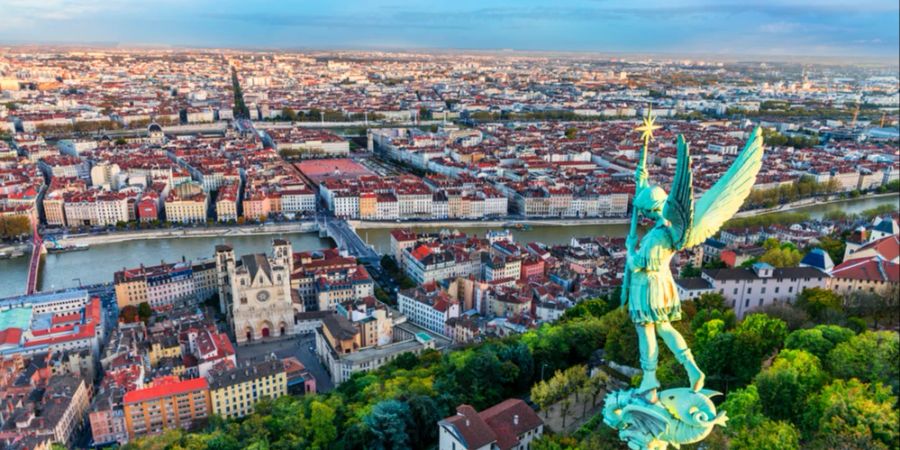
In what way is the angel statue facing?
to the viewer's left

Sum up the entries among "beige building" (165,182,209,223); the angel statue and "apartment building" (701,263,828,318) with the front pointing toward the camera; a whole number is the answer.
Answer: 2

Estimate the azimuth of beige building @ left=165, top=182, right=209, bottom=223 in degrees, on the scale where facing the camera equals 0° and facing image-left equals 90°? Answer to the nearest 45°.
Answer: approximately 0°

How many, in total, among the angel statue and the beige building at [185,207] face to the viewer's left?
1

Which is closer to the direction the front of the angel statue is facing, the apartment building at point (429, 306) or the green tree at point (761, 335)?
the apartment building
